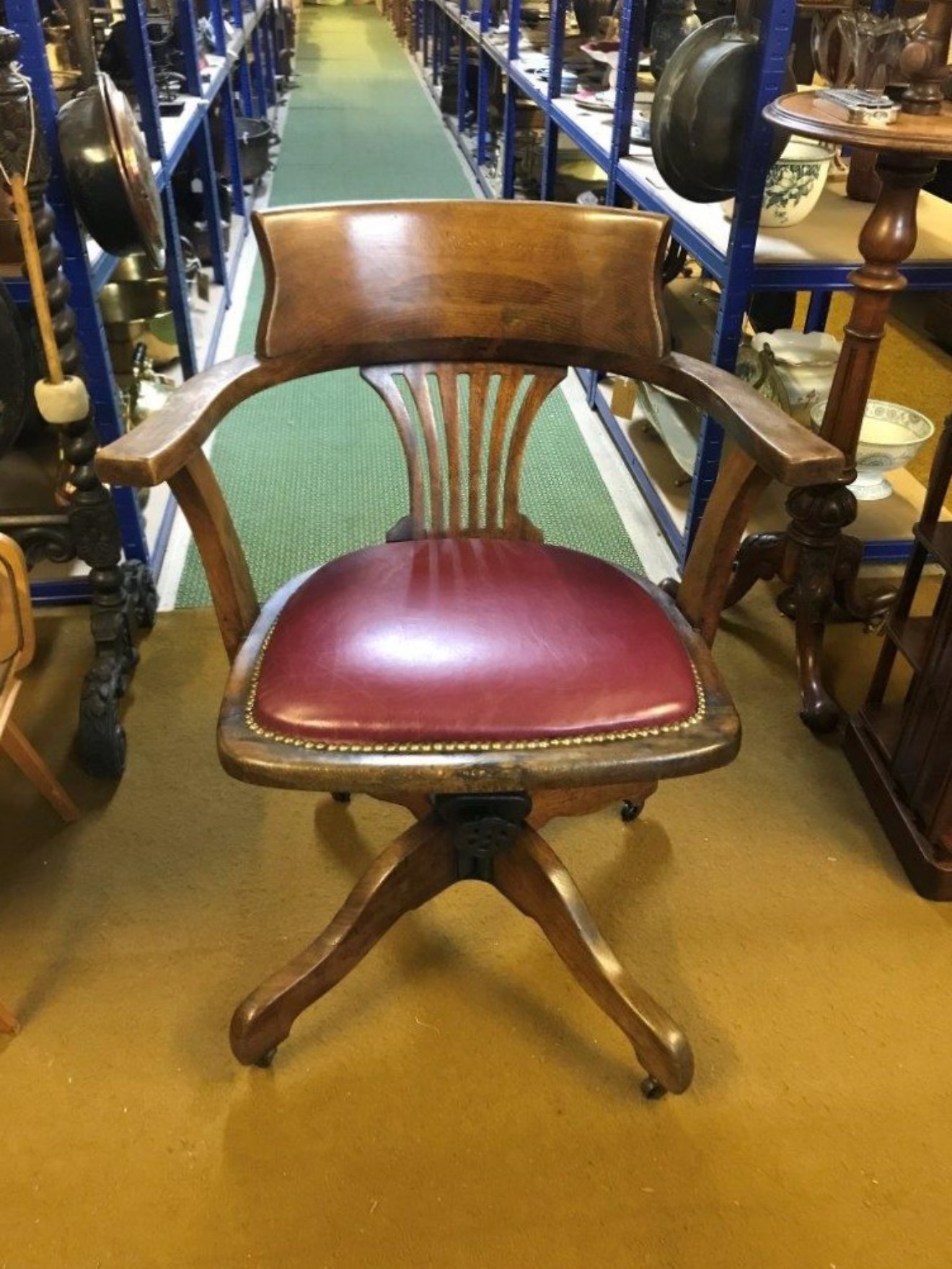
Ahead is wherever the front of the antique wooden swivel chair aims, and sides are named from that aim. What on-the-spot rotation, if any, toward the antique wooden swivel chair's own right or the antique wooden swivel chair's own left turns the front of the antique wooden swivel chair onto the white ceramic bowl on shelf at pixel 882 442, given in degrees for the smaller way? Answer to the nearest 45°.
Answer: approximately 135° to the antique wooden swivel chair's own left

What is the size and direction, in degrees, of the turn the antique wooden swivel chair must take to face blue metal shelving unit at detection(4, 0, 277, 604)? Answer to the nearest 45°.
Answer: approximately 135° to its right

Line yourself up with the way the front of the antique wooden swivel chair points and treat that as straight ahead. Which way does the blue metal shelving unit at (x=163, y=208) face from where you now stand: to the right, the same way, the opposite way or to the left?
to the left

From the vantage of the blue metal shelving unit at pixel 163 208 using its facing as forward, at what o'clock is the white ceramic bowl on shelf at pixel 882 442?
The white ceramic bowl on shelf is roughly at 1 o'clock from the blue metal shelving unit.

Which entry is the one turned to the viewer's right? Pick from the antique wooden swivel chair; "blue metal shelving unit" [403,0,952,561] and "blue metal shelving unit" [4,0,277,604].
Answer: "blue metal shelving unit" [4,0,277,604]

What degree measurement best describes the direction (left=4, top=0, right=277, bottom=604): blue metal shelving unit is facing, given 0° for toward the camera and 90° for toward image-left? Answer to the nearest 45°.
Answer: approximately 270°

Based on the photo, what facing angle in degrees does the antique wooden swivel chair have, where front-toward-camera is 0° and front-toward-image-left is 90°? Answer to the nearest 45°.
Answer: approximately 0°

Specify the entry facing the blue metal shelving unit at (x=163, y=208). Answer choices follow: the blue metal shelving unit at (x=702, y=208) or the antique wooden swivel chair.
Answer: the blue metal shelving unit at (x=702, y=208)

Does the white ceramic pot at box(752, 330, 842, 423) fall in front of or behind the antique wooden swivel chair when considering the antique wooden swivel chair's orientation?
behind

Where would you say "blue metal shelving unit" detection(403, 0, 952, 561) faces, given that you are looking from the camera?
facing to the left of the viewer

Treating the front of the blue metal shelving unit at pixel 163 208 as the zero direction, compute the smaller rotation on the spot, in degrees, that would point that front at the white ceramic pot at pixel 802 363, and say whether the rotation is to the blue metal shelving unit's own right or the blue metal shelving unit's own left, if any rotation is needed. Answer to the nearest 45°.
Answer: approximately 45° to the blue metal shelving unit's own right
